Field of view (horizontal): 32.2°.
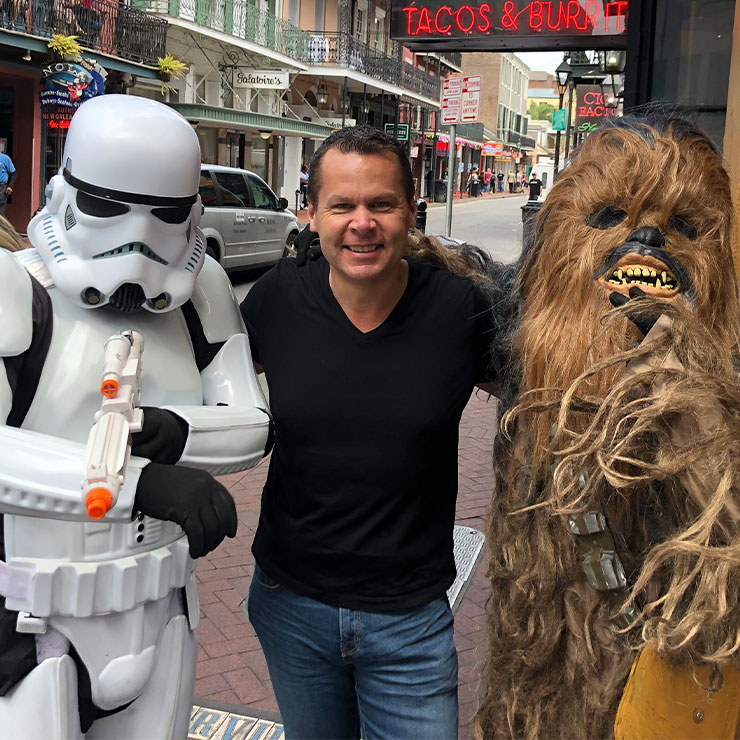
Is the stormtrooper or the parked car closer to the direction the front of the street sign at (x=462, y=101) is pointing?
the stormtrooper

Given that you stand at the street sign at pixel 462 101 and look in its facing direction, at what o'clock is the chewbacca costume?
The chewbacca costume is roughly at 12 o'clock from the street sign.

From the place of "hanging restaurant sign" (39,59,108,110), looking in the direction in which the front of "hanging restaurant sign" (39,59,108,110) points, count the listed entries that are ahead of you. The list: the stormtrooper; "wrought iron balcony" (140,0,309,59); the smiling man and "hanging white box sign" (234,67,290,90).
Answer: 2

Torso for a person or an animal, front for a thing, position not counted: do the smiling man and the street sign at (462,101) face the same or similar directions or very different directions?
same or similar directions

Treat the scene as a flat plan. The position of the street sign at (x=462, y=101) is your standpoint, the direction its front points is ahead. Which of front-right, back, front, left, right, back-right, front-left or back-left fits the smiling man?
front

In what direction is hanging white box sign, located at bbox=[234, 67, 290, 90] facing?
toward the camera

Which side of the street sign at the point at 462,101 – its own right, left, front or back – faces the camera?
front

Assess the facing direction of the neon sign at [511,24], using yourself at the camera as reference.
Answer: facing the viewer

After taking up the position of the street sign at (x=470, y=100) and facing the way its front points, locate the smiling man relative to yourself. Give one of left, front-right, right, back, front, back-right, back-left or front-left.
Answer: front
